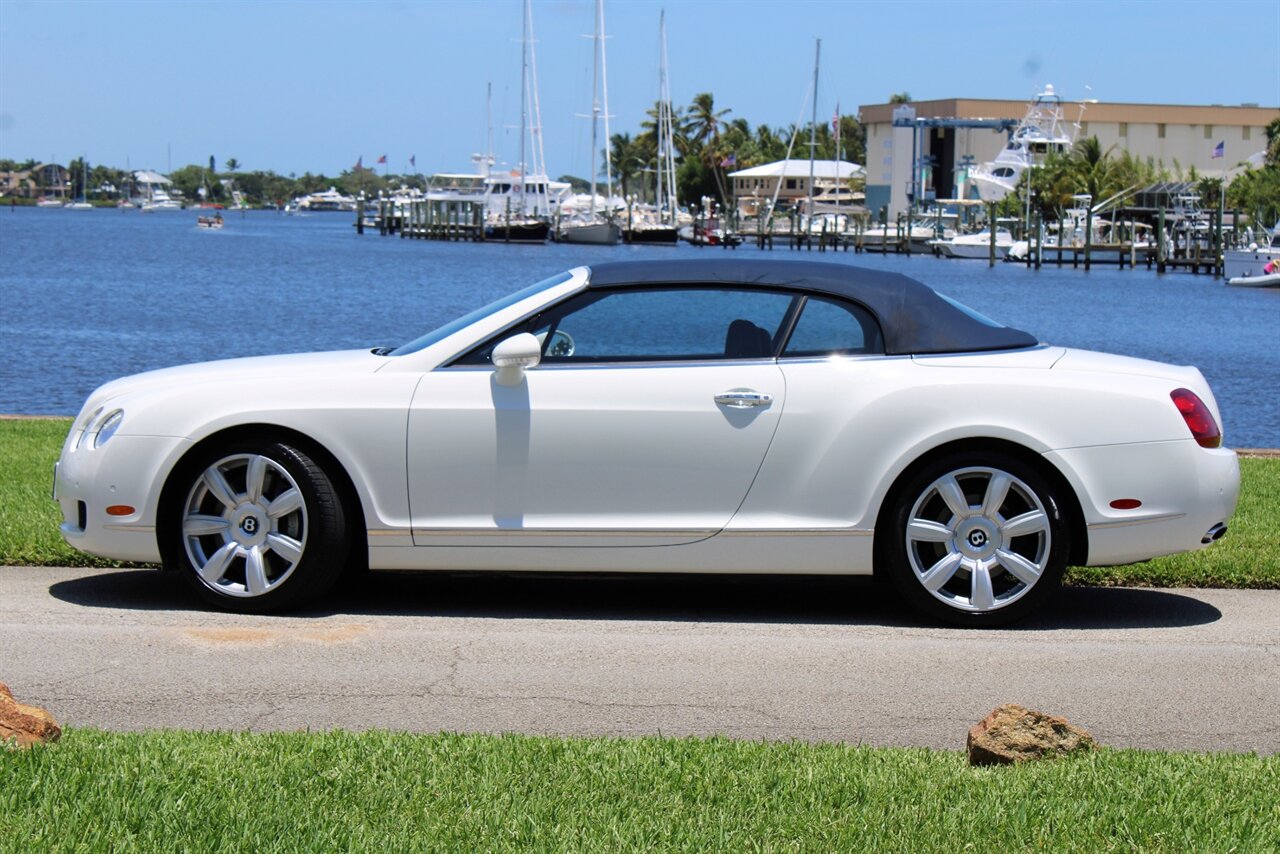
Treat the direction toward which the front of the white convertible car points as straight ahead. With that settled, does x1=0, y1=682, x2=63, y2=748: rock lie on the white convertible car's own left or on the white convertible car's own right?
on the white convertible car's own left

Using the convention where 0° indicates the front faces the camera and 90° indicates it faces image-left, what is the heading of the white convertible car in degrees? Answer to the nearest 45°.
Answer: approximately 90°

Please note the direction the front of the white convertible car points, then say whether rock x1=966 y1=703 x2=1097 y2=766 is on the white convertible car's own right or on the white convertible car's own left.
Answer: on the white convertible car's own left
